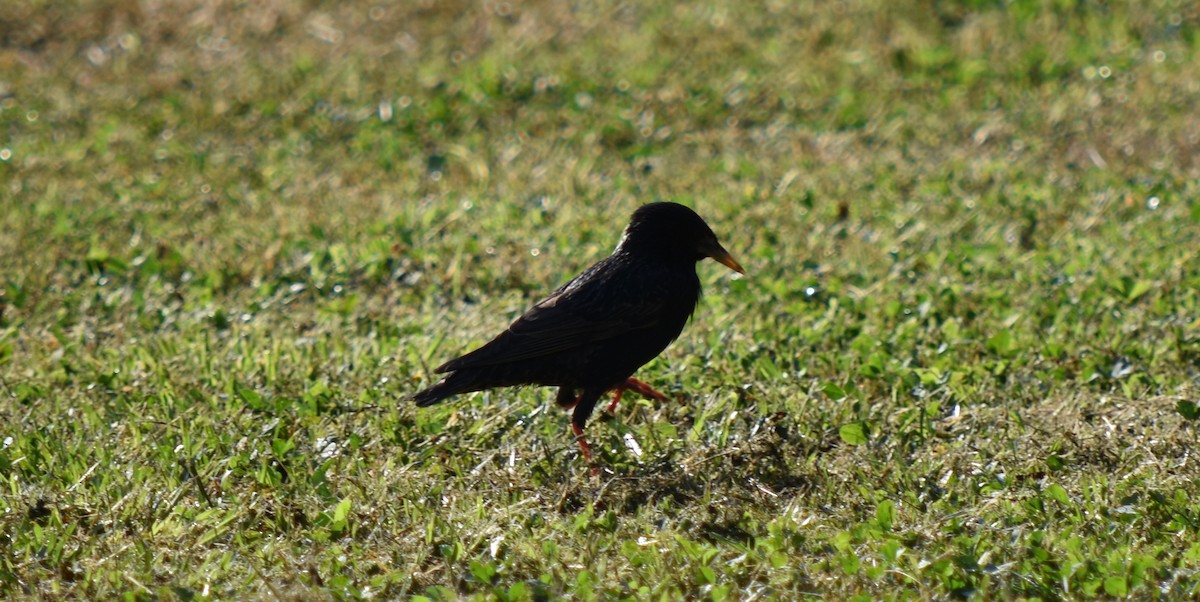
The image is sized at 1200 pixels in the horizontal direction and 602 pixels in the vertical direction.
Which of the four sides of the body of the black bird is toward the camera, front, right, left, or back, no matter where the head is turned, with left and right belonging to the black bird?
right
